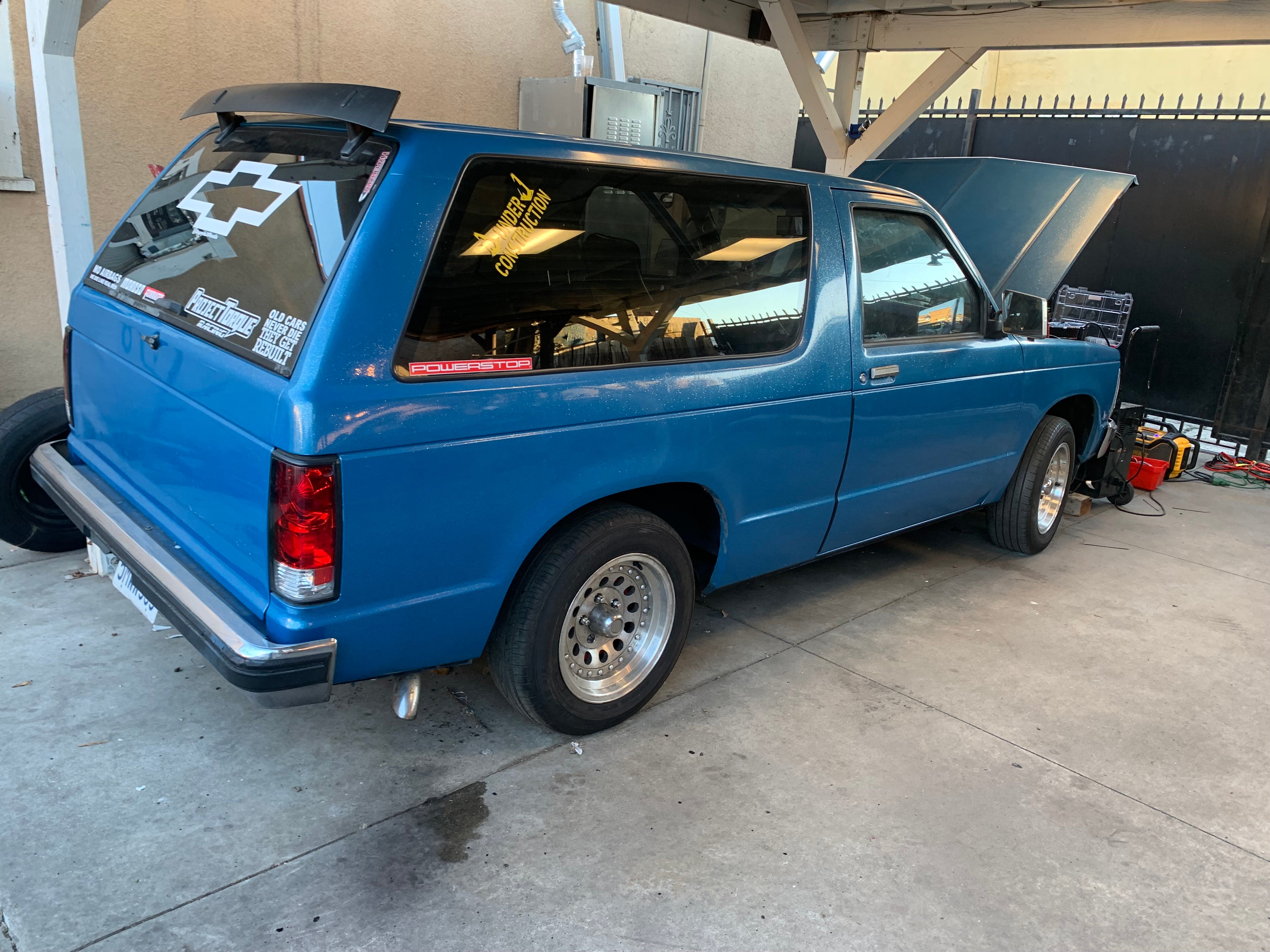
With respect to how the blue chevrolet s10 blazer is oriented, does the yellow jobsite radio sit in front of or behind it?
in front

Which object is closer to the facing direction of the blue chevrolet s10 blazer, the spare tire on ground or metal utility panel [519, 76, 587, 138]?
the metal utility panel

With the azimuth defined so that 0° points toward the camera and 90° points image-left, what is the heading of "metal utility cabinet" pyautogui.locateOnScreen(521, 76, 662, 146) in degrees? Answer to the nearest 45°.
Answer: approximately 315°

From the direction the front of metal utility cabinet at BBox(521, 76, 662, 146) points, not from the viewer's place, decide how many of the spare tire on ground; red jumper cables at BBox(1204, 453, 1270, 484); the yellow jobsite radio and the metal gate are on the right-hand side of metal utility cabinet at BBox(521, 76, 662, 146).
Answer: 1

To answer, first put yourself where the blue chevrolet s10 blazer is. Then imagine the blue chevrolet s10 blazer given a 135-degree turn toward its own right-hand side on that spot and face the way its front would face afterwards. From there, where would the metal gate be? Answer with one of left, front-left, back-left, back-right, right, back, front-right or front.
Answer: back-left

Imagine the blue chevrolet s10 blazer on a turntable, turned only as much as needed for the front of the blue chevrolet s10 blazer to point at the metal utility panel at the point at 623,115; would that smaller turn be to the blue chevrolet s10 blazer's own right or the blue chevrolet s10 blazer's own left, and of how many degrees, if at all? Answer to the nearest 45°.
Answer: approximately 45° to the blue chevrolet s10 blazer's own left

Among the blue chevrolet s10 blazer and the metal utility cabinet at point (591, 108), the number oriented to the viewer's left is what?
0

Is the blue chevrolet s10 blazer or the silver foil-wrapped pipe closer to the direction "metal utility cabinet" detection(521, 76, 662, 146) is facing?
the blue chevrolet s10 blazer

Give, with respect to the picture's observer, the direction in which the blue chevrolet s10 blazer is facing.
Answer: facing away from the viewer and to the right of the viewer

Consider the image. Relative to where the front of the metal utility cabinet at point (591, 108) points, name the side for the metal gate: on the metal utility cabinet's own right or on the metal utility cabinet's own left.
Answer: on the metal utility cabinet's own left

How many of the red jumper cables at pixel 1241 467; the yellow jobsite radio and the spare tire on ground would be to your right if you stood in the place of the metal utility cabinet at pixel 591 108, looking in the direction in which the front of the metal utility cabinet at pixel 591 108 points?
1

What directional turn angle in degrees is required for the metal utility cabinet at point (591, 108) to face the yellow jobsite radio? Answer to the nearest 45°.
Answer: approximately 45° to its left
